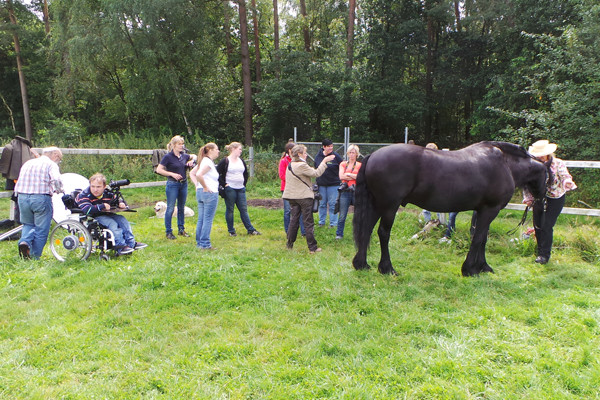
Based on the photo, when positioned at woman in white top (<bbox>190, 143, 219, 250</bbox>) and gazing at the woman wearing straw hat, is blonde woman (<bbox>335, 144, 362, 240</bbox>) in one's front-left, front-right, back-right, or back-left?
front-left

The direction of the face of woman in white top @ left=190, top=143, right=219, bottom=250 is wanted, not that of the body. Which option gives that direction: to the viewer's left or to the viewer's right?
to the viewer's right

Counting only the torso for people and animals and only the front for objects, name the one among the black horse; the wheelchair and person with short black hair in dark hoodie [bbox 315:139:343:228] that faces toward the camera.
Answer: the person with short black hair in dark hoodie

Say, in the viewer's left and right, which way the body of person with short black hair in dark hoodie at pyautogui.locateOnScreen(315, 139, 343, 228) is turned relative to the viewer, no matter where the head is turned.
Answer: facing the viewer

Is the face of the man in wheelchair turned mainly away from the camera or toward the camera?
toward the camera

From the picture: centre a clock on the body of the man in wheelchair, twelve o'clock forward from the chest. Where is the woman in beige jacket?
The woman in beige jacket is roughly at 11 o'clock from the man in wheelchair.

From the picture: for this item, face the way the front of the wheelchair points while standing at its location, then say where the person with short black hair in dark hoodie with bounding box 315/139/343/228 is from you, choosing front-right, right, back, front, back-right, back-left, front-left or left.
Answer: front

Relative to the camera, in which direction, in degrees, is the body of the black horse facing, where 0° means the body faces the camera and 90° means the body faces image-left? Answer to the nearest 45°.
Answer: approximately 270°

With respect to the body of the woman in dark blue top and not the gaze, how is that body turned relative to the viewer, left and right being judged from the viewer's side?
facing the viewer and to the right of the viewer

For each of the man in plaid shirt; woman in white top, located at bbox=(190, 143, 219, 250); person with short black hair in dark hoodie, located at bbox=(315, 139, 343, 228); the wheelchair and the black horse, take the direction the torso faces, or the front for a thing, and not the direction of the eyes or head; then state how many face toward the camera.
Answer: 1

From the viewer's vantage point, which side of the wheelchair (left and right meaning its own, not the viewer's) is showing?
right
